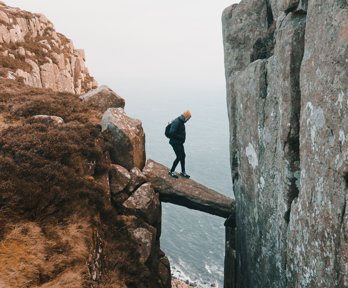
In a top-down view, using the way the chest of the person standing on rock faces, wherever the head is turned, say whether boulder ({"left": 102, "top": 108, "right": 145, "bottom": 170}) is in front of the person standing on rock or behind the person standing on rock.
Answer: behind

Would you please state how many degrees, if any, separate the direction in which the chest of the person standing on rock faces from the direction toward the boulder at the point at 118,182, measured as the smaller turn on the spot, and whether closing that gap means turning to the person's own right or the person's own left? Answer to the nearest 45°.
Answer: approximately 135° to the person's own right

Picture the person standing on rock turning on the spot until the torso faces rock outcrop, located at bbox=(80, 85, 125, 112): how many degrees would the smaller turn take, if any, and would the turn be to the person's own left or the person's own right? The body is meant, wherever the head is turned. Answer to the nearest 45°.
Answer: approximately 135° to the person's own left

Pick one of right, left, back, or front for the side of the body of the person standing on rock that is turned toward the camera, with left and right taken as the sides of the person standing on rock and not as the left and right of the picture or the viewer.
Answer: right
